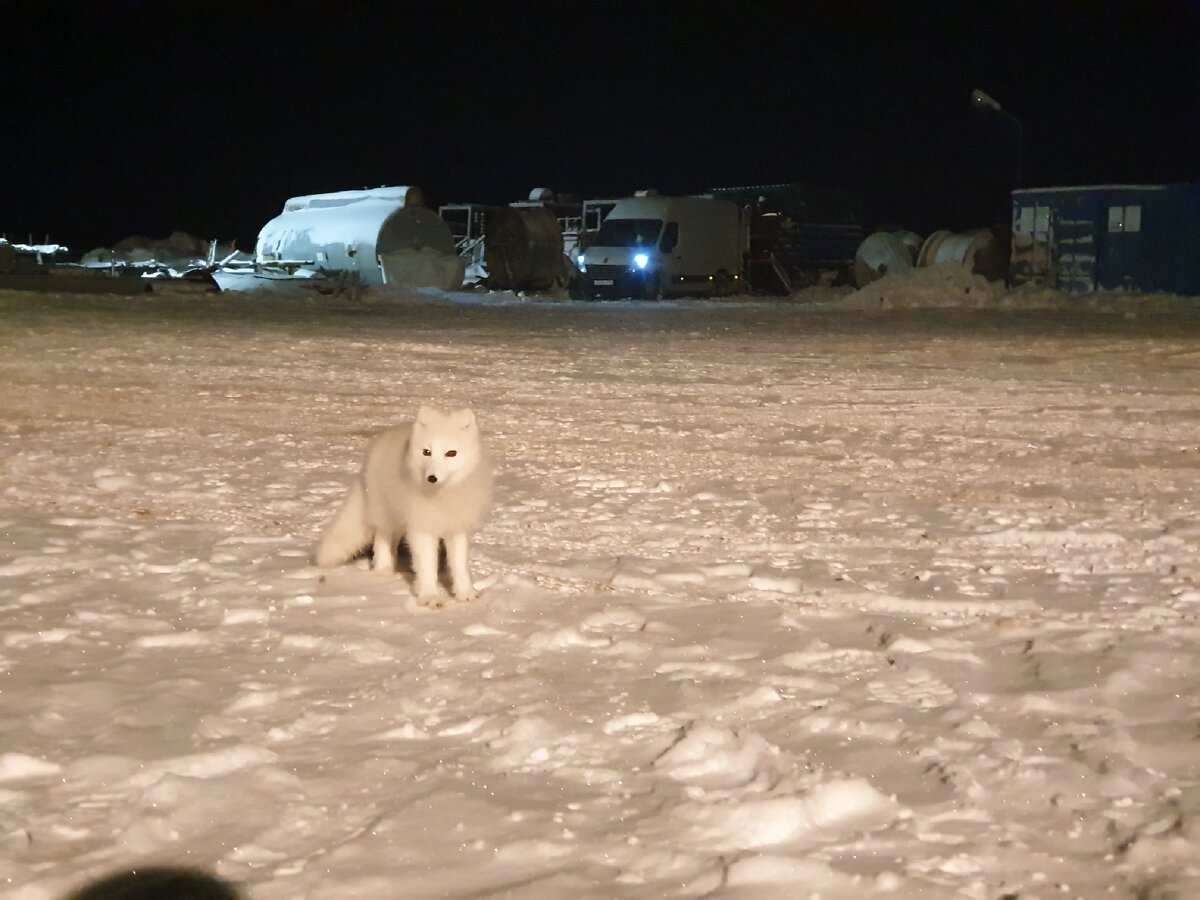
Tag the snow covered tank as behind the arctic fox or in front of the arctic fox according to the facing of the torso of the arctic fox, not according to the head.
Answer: behind

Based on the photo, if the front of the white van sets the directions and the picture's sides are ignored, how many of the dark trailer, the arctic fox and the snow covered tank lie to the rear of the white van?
1

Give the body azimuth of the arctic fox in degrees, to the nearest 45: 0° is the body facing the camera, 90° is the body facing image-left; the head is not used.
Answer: approximately 315°

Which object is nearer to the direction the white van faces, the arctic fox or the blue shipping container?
the arctic fox

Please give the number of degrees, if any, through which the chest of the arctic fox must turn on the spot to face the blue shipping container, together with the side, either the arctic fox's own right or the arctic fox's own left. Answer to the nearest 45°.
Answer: approximately 90° to the arctic fox's own left

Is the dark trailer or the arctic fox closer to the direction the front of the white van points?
the arctic fox

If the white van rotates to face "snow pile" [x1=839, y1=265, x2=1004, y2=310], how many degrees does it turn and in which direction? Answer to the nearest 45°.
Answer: approximately 90° to its left

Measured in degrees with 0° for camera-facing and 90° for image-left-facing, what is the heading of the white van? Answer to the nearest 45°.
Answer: approximately 45°

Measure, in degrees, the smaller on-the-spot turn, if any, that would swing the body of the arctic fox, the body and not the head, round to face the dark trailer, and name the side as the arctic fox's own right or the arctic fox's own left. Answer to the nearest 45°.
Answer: approximately 135° to the arctic fox's own left
